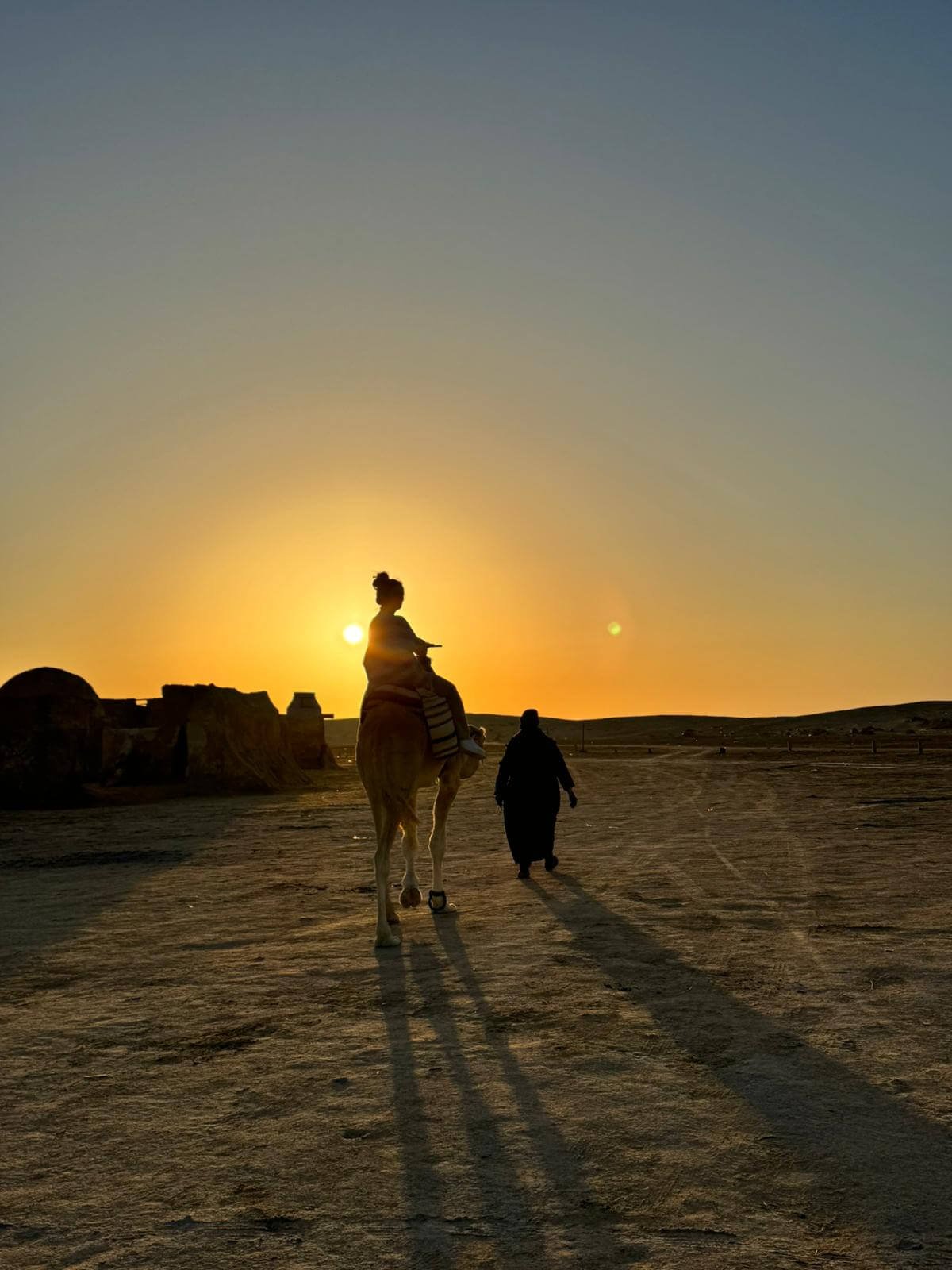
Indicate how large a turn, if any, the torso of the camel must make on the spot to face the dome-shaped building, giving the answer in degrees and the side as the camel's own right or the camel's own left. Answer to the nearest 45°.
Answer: approximately 90° to the camel's own left

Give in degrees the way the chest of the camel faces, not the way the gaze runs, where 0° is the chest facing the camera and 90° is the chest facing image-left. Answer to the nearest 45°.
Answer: approximately 225°

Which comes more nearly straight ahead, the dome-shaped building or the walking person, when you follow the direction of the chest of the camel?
the walking person
